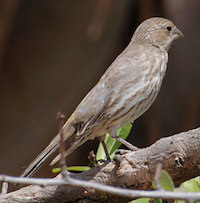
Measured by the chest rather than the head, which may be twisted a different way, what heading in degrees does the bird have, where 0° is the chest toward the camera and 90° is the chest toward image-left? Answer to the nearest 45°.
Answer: approximately 270°

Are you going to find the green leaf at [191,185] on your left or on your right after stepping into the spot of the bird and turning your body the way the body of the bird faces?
on your right
